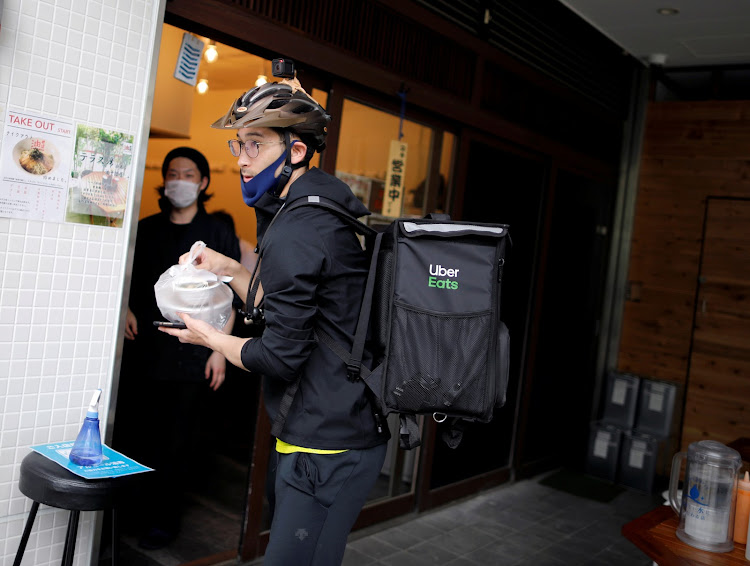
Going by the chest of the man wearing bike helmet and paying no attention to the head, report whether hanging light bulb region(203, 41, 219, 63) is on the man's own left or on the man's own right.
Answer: on the man's own right

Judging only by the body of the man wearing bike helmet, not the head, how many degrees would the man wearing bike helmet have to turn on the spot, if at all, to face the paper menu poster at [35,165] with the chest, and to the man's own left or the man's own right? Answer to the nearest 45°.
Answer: approximately 45° to the man's own right

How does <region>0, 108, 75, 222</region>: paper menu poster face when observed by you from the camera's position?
facing the viewer

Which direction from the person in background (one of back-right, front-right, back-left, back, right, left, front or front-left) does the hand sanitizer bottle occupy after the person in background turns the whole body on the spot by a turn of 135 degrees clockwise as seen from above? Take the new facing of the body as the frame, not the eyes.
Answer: back-left

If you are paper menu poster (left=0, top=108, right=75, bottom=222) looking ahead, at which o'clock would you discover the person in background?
The person in background is roughly at 7 o'clock from the paper menu poster.

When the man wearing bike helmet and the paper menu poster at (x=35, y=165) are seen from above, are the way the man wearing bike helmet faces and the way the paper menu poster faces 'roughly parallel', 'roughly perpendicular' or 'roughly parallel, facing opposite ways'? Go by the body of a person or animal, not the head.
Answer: roughly perpendicular

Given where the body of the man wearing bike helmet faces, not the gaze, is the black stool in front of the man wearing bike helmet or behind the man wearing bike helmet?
in front

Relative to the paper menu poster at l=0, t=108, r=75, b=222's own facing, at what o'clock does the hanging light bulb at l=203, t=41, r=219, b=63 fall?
The hanging light bulb is roughly at 7 o'clock from the paper menu poster.

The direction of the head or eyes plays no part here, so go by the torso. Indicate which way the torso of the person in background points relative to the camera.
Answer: toward the camera

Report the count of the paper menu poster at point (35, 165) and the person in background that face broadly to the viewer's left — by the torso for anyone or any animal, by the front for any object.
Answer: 0

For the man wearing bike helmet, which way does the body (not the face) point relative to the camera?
to the viewer's left

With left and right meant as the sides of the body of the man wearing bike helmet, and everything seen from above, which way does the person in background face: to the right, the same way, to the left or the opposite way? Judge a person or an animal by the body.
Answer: to the left

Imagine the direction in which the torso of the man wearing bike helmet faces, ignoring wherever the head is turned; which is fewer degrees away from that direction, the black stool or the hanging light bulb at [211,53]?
the black stool
